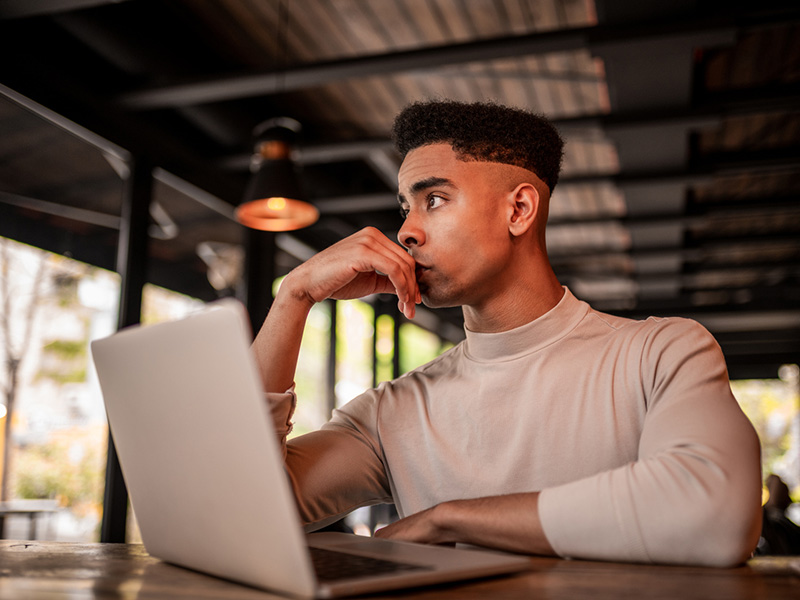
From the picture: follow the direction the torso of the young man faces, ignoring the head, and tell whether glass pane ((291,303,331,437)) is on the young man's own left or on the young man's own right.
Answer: on the young man's own right

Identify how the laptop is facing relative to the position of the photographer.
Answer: facing away from the viewer and to the right of the viewer

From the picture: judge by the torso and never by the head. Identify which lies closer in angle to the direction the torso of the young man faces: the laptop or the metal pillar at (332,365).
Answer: the laptop

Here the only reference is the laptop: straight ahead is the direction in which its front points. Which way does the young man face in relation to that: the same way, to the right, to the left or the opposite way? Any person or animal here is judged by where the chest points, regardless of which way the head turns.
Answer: the opposite way

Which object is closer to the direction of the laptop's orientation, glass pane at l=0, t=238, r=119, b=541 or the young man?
the young man

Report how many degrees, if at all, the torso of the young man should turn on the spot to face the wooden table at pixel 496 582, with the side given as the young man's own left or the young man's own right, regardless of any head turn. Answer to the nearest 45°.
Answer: approximately 45° to the young man's own left

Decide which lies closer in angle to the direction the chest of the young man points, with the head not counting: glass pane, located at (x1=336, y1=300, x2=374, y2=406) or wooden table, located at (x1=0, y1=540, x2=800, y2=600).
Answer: the wooden table

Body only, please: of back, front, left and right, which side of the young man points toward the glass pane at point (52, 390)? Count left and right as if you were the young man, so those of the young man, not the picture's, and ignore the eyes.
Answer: right

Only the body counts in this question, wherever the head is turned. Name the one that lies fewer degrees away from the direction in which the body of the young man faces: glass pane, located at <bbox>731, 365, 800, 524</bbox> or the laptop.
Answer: the laptop

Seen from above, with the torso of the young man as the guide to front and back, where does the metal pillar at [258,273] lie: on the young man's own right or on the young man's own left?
on the young man's own right

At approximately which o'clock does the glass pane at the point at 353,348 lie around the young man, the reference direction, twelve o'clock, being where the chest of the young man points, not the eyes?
The glass pane is roughly at 4 o'clock from the young man.
